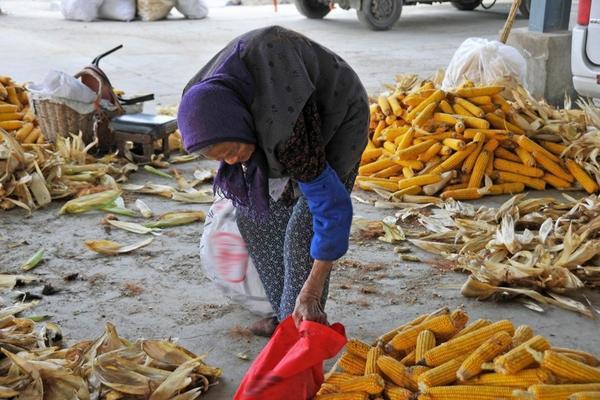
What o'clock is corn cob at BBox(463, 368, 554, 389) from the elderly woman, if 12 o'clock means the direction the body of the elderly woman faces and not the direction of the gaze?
The corn cob is roughly at 8 o'clock from the elderly woman.

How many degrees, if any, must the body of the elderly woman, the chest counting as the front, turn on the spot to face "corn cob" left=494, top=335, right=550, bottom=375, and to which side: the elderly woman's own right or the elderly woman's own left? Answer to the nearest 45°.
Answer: approximately 135° to the elderly woman's own left

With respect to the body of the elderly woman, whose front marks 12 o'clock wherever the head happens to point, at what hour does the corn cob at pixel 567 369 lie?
The corn cob is roughly at 8 o'clock from the elderly woman.

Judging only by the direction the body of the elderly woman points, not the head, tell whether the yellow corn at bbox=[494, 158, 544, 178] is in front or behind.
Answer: behind

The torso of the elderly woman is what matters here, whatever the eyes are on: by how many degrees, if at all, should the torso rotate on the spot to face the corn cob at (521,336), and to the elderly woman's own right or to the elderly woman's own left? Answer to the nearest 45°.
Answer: approximately 135° to the elderly woman's own left

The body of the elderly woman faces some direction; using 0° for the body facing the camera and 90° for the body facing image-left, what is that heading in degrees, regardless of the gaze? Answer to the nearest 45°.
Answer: approximately 45°

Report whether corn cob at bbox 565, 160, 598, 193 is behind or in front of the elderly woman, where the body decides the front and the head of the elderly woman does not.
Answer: behind

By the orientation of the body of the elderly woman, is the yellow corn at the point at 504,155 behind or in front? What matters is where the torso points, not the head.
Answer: behind

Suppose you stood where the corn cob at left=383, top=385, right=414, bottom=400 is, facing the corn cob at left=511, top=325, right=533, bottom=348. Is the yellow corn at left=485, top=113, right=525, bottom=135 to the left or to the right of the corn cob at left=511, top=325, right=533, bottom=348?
left
